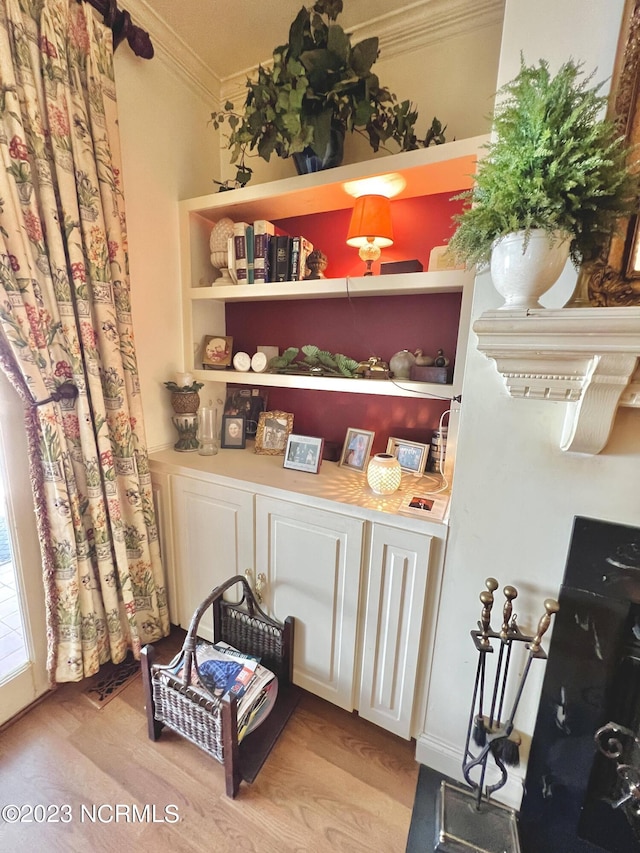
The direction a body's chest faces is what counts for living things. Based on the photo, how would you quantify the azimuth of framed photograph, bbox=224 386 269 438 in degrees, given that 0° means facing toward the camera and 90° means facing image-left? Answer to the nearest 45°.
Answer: approximately 0°

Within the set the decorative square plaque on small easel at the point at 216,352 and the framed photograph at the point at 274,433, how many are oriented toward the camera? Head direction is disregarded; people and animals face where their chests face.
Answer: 2

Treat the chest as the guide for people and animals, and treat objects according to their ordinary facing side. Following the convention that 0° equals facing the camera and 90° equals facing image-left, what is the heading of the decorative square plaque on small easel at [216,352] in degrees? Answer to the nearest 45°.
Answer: approximately 0°

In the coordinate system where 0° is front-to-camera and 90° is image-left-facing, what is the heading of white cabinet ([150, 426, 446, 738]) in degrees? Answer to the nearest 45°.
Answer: approximately 45°
